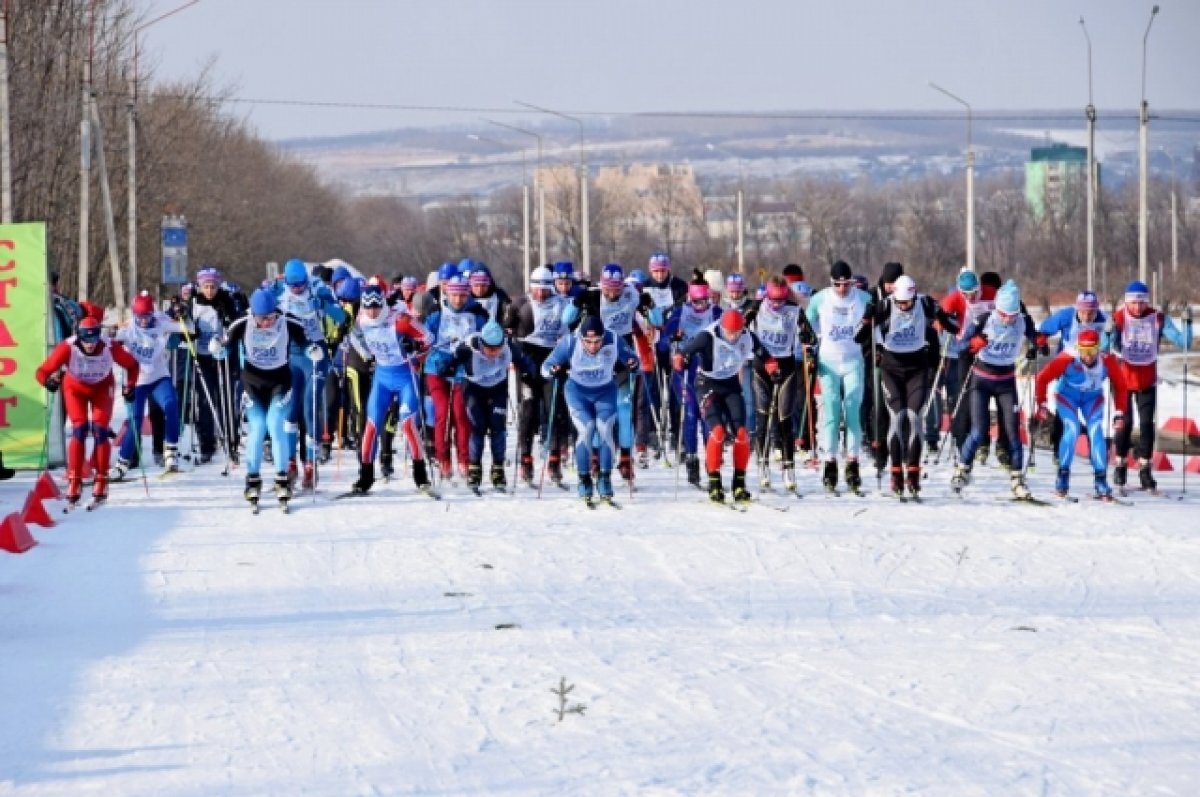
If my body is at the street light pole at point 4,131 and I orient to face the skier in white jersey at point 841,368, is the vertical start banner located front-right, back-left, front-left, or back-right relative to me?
front-right

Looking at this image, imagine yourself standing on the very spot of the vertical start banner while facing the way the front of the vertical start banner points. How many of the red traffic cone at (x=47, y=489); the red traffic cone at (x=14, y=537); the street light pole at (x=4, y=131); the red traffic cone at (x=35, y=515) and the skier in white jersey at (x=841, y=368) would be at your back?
1

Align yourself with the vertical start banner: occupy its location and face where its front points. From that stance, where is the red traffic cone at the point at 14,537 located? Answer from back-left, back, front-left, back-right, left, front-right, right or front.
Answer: front

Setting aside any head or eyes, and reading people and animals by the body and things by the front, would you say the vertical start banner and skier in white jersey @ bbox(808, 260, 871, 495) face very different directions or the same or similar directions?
same or similar directions

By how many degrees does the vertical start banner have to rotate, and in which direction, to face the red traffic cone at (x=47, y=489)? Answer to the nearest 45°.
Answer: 0° — it already faces it

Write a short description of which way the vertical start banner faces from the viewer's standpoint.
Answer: facing the viewer

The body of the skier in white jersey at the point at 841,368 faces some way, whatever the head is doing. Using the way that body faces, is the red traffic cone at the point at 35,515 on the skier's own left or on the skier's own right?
on the skier's own right

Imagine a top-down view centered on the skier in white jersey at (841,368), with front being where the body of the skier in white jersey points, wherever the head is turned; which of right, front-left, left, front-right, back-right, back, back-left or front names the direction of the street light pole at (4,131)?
back-right

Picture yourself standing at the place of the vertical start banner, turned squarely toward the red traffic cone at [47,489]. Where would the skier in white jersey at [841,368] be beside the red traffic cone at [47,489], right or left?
left

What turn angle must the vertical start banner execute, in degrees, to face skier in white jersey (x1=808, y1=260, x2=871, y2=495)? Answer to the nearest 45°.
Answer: approximately 45° to its left

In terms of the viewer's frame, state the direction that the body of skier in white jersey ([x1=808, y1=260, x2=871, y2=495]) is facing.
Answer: toward the camera

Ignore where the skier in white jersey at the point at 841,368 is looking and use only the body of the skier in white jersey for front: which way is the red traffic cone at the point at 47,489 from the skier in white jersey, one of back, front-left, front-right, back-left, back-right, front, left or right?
right

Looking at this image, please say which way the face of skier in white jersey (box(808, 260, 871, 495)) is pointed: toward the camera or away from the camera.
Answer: toward the camera
